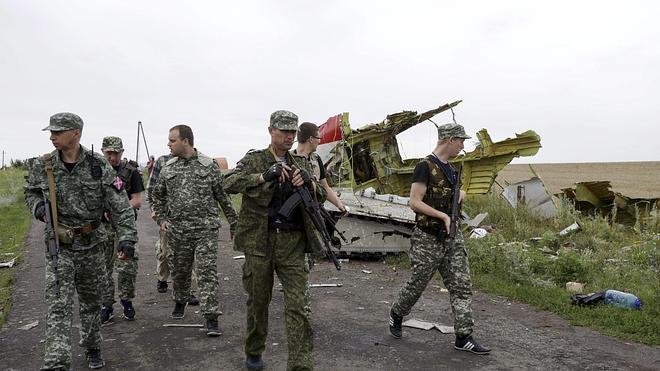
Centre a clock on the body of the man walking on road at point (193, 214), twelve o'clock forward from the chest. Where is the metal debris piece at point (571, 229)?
The metal debris piece is roughly at 8 o'clock from the man walking on road.

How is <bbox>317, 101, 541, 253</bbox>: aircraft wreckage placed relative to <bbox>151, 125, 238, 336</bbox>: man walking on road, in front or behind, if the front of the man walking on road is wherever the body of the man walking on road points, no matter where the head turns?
behind

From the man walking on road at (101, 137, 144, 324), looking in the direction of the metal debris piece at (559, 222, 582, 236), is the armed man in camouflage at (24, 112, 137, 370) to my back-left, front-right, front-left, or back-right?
back-right

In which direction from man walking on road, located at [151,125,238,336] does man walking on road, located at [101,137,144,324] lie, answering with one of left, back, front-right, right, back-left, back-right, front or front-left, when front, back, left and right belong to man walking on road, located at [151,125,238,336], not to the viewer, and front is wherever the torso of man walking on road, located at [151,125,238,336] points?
back-right

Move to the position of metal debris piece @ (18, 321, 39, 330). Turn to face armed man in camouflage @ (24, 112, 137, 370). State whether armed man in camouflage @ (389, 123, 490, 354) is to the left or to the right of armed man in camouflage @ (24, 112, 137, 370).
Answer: left

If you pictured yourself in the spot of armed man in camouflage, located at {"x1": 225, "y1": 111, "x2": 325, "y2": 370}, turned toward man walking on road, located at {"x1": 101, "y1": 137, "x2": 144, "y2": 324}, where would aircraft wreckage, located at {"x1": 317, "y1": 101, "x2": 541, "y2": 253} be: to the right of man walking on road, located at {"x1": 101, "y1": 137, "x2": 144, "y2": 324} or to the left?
right

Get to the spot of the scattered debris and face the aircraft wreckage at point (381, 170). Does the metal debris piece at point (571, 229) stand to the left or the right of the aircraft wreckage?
right

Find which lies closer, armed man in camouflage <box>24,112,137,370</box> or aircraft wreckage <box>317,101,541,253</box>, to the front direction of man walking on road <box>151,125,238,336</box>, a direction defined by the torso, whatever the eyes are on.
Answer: the armed man in camouflage

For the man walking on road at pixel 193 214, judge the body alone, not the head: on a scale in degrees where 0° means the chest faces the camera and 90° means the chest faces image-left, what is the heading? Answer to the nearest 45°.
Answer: approximately 0°

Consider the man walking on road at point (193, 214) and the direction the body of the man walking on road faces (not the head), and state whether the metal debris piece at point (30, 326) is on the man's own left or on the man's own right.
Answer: on the man's own right

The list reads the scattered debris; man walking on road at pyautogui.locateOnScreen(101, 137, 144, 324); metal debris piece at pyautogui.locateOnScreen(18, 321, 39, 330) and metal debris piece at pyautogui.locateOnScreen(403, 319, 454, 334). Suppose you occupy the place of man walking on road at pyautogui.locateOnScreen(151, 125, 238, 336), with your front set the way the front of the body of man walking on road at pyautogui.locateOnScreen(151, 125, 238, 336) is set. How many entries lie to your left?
2

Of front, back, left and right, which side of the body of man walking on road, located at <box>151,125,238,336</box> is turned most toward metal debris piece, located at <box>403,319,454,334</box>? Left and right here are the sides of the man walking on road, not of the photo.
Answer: left

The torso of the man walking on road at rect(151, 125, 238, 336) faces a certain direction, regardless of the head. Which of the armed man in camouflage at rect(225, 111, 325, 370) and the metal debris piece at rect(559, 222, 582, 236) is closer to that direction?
the armed man in camouflage
